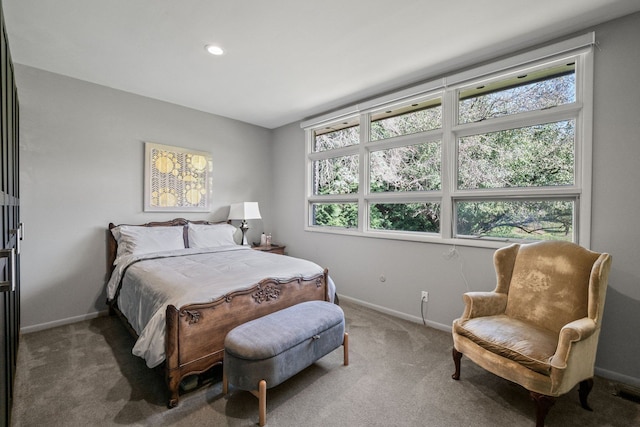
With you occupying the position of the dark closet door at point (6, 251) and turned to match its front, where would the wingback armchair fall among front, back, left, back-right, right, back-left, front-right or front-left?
front-right

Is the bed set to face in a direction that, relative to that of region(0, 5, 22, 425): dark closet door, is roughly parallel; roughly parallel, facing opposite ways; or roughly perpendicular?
roughly perpendicular

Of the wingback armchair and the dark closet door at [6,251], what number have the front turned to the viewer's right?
1

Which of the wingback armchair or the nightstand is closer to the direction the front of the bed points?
the wingback armchair

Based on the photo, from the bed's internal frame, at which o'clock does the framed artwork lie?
The framed artwork is roughly at 7 o'clock from the bed.

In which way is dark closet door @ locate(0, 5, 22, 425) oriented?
to the viewer's right

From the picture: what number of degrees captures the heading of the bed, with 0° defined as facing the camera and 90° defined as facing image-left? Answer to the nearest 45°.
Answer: approximately 315°

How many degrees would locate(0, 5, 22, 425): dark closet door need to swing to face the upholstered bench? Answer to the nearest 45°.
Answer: approximately 45° to its right

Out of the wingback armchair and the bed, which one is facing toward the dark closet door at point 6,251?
the wingback armchair
